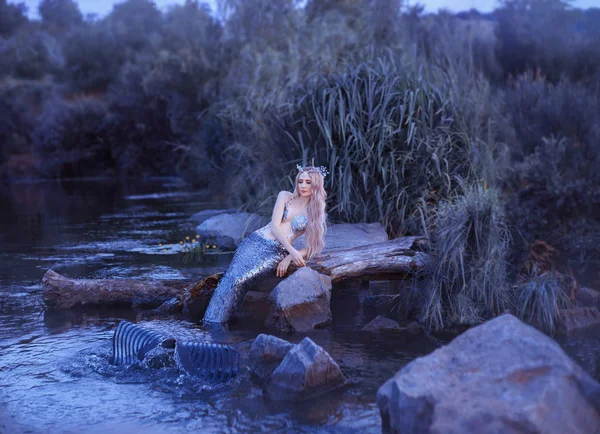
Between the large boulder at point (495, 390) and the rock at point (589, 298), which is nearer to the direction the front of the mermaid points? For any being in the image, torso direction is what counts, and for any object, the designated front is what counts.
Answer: the large boulder

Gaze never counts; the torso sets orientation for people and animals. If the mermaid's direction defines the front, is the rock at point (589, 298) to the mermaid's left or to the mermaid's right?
on its left

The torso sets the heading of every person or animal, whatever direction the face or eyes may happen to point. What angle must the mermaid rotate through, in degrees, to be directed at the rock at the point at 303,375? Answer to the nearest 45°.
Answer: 0° — it already faces it

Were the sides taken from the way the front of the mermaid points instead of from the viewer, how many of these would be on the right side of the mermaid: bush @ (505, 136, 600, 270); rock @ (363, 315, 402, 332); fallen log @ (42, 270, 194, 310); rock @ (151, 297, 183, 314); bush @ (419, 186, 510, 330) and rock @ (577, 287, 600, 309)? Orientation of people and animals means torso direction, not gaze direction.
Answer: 2

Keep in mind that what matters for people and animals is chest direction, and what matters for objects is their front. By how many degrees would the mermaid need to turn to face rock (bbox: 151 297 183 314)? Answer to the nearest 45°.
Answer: approximately 90° to its right

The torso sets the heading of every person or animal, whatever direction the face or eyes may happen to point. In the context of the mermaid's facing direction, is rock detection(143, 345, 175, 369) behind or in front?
in front

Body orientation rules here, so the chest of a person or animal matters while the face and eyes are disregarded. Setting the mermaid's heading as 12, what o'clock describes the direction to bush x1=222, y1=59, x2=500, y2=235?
The bush is roughly at 7 o'clock from the mermaid.

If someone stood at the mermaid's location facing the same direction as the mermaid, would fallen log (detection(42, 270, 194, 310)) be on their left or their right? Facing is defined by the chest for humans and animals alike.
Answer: on their right

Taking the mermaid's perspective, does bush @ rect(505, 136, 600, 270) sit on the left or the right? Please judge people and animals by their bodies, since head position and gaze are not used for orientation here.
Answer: on its left

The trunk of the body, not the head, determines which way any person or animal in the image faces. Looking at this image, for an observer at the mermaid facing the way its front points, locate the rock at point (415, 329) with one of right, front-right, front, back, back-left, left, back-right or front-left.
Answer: front-left

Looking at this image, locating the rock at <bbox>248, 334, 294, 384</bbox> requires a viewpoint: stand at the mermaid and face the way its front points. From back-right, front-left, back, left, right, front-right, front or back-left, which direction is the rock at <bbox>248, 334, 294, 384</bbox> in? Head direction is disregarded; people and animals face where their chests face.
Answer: front

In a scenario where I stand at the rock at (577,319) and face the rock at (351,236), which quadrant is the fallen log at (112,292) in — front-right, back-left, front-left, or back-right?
front-left

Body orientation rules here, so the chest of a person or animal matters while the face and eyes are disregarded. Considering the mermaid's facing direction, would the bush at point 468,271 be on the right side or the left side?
on its left

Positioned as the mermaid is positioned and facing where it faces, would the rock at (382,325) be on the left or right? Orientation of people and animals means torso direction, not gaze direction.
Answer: on its left

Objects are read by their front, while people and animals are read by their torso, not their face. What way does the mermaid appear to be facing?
toward the camera
